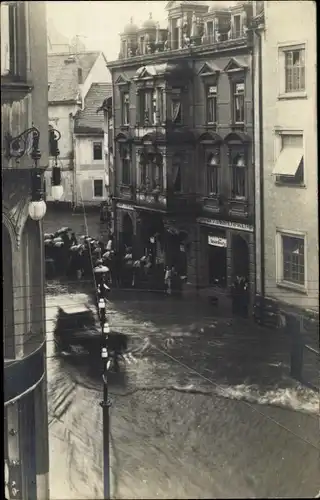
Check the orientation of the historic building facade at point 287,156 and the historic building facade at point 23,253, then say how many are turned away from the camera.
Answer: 0

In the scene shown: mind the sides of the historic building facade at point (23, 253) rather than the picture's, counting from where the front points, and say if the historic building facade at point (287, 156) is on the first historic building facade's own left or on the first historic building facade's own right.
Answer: on the first historic building facade's own left

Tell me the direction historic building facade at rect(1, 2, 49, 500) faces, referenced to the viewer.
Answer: facing the viewer and to the right of the viewer

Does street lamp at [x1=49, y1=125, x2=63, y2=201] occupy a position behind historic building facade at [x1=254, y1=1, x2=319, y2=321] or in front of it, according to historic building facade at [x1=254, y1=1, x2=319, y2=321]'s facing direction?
in front

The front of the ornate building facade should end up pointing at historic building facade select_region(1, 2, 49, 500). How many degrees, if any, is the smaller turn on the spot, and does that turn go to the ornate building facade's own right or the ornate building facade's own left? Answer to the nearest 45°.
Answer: approximately 45° to the ornate building facade's own right

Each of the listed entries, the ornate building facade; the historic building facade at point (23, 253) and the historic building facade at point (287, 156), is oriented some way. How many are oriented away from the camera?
0

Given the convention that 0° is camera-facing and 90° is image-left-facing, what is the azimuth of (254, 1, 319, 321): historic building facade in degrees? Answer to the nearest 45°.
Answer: approximately 45°

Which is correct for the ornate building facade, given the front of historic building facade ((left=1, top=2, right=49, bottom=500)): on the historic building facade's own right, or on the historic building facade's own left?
on the historic building facade's own left

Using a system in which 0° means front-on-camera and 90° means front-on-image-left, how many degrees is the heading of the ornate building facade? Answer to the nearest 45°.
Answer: approximately 45°

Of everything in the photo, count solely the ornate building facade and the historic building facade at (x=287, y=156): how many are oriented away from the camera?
0

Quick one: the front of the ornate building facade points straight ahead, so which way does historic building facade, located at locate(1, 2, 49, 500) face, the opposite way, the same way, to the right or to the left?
to the left
